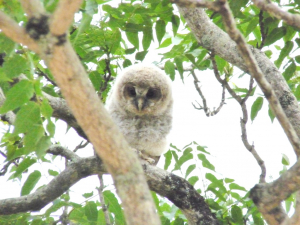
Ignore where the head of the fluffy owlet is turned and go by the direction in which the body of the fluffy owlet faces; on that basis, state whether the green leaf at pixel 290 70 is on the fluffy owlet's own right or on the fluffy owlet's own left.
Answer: on the fluffy owlet's own left

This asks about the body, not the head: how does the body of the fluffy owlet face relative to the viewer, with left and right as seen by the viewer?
facing the viewer

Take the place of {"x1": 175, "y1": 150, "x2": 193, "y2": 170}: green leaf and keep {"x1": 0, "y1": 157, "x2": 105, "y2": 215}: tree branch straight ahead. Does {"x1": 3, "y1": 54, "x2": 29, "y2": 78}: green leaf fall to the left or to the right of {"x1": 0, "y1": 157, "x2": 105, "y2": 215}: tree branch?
left
